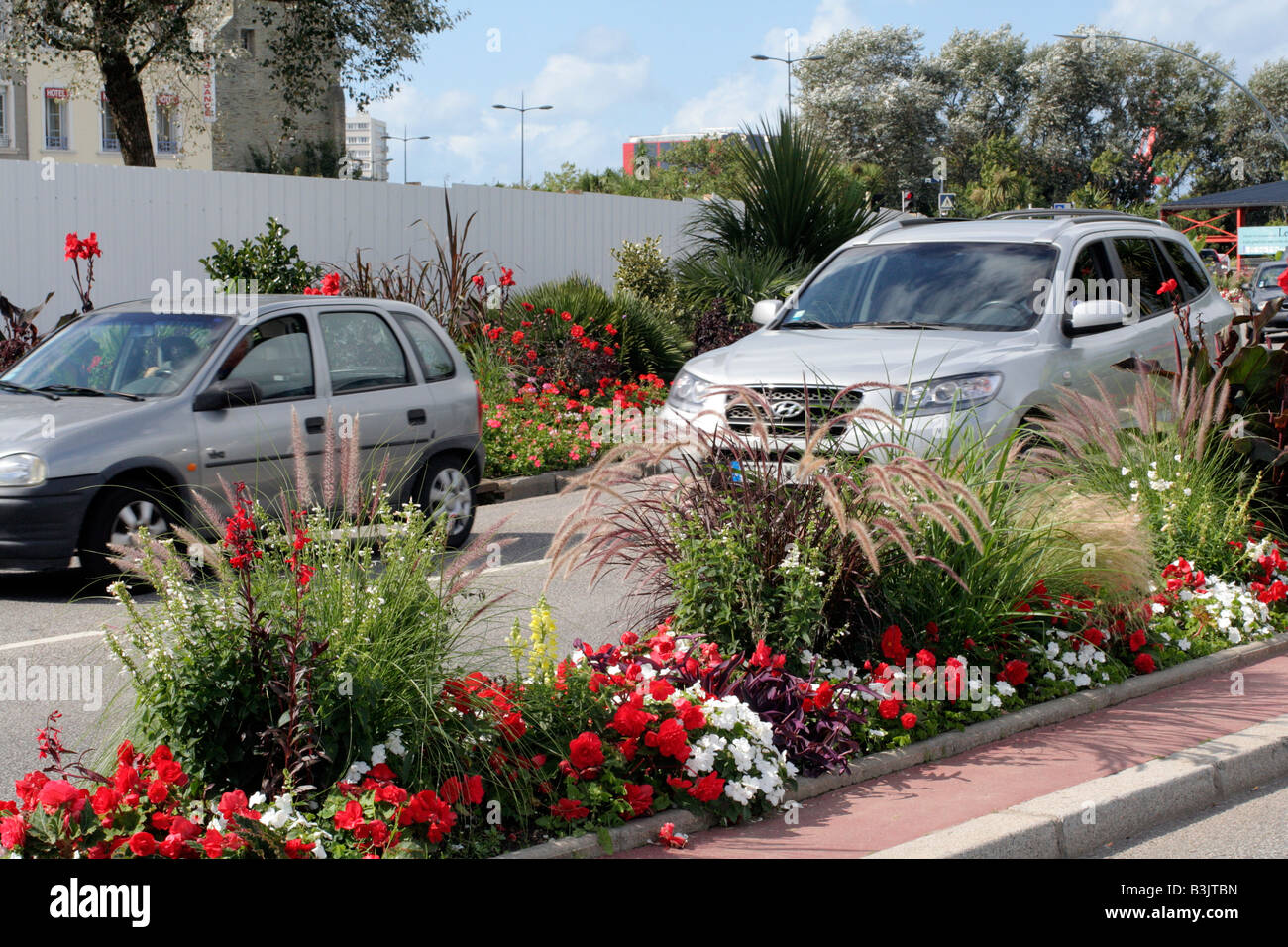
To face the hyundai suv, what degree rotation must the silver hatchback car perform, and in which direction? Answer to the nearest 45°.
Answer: approximately 135° to its left

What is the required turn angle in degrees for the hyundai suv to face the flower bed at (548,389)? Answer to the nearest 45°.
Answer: approximately 90° to its right

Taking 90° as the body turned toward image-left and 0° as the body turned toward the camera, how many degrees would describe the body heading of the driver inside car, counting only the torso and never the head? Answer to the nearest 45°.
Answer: approximately 45°

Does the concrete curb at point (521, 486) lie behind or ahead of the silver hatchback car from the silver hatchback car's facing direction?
behind

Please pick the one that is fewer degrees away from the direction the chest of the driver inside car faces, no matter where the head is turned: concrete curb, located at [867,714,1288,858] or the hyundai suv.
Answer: the concrete curb

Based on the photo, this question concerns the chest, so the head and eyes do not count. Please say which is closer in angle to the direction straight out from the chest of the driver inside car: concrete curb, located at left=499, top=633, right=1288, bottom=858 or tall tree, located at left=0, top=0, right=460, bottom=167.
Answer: the concrete curb

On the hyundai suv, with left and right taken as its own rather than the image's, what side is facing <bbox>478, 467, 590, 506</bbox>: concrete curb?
right

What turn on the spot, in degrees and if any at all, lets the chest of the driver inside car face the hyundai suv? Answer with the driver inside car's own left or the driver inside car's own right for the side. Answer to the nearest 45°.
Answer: approximately 135° to the driver inside car's own left

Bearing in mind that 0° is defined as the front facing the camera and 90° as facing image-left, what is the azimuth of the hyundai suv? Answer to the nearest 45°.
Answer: approximately 45°

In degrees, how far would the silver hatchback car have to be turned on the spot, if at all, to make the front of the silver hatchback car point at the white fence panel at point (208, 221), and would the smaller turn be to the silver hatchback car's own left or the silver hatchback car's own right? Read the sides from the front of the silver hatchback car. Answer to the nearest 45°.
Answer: approximately 135° to the silver hatchback car's own right

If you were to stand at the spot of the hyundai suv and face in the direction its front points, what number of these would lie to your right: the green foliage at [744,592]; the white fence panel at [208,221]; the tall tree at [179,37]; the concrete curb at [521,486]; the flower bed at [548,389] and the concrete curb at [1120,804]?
4
